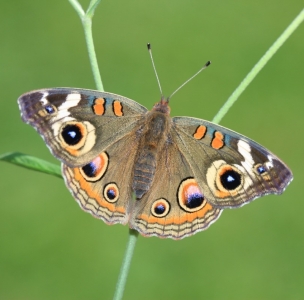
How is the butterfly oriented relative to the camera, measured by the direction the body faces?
away from the camera

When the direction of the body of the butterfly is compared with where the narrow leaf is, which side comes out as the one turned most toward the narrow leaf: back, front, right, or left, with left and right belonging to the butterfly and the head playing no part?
left
